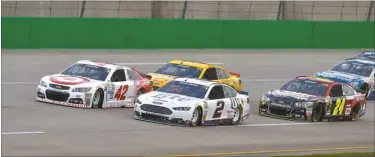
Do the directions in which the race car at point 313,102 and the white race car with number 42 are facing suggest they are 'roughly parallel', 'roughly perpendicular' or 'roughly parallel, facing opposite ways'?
roughly parallel

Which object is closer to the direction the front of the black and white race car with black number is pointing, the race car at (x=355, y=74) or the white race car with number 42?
the white race car with number 42

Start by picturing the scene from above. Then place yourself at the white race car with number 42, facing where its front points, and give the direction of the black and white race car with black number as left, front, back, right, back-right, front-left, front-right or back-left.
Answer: left

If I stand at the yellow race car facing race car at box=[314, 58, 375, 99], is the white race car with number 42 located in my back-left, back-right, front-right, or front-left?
back-right

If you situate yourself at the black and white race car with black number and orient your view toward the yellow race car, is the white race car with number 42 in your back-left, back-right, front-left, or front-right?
front-left

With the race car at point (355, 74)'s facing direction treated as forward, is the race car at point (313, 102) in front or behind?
in front

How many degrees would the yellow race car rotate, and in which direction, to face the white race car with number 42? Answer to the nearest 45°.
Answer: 0° — it already faces it

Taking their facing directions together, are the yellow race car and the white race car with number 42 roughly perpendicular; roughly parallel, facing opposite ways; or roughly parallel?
roughly parallel

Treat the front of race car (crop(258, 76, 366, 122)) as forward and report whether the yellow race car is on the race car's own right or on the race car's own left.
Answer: on the race car's own right

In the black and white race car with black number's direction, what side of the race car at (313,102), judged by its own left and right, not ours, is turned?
front

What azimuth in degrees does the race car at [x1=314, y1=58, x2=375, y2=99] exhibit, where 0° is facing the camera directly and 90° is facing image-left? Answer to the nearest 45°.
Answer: approximately 45°

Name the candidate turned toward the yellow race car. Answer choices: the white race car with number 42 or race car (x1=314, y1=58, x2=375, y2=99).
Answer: the race car

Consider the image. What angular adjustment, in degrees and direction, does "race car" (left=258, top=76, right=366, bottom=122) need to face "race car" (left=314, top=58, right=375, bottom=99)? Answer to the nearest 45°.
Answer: approximately 135° to its right

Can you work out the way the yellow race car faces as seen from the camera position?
facing the viewer and to the left of the viewer

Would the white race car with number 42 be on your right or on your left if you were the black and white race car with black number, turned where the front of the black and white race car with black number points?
on your right

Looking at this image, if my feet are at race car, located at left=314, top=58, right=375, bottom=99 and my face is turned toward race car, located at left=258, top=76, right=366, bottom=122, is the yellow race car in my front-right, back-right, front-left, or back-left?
front-right

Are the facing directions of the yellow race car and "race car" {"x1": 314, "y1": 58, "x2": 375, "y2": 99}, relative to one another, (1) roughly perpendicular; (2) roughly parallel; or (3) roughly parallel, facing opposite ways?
roughly parallel
